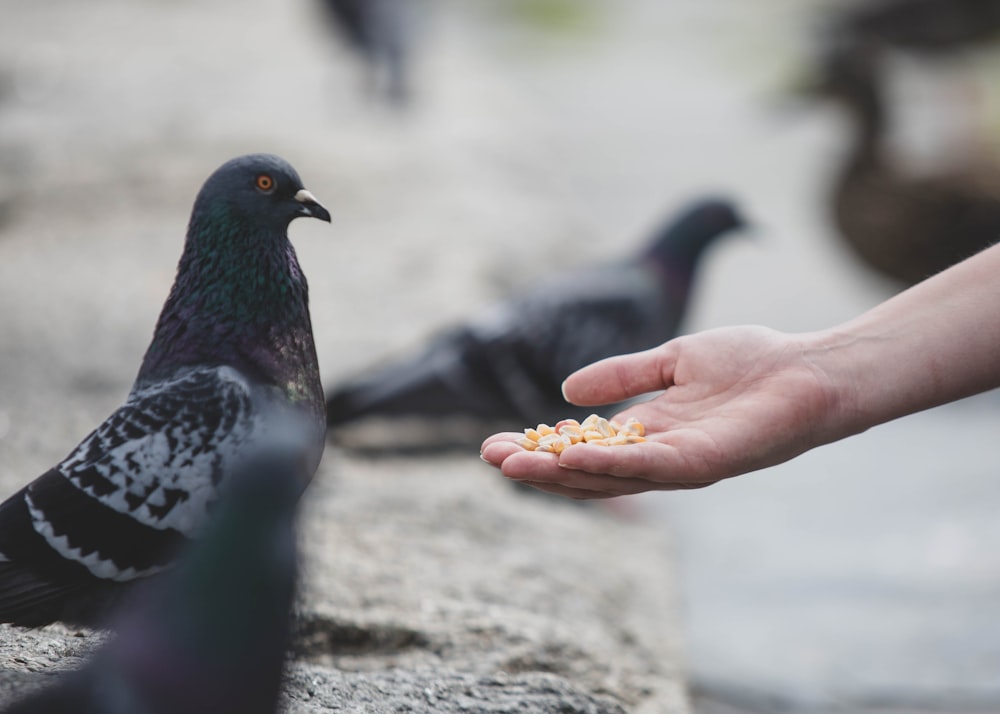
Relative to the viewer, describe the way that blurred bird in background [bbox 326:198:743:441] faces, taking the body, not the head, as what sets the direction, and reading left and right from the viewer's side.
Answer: facing to the right of the viewer

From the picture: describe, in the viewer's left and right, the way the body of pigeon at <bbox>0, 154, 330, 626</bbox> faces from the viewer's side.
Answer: facing to the right of the viewer

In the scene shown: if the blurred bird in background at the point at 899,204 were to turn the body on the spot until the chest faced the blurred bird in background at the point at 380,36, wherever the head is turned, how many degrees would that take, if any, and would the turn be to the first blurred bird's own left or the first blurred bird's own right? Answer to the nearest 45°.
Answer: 0° — it already faces it

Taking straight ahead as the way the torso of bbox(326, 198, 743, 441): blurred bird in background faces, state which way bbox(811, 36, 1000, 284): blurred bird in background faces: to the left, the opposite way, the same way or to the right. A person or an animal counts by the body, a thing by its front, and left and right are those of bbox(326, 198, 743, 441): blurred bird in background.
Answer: the opposite way

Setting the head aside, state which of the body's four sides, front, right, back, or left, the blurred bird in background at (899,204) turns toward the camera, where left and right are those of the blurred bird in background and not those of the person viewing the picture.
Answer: left

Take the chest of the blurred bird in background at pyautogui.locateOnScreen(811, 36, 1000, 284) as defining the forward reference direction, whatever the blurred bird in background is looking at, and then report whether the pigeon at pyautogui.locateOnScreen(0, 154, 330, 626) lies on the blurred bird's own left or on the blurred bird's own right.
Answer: on the blurred bird's own left

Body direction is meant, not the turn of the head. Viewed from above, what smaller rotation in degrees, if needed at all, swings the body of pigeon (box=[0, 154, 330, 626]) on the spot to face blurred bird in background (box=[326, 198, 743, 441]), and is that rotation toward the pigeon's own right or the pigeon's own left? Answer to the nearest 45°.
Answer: approximately 45° to the pigeon's own left
